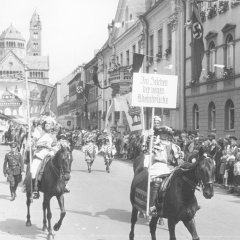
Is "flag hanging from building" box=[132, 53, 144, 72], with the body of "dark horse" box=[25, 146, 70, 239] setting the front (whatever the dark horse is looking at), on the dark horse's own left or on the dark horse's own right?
on the dark horse's own left

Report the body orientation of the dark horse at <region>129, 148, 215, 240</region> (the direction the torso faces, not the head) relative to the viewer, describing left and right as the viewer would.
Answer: facing the viewer and to the right of the viewer

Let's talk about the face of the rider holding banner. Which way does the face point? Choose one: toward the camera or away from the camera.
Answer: toward the camera

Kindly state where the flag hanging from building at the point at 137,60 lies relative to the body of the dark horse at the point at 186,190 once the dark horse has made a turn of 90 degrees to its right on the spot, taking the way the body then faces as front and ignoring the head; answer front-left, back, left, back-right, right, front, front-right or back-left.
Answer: back-right

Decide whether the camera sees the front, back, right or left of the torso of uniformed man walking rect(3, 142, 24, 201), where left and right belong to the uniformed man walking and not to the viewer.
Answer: front

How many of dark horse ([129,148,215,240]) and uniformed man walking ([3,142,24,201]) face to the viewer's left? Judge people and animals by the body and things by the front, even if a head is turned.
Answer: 0

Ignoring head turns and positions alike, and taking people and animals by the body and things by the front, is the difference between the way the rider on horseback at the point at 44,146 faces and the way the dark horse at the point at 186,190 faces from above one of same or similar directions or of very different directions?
same or similar directions

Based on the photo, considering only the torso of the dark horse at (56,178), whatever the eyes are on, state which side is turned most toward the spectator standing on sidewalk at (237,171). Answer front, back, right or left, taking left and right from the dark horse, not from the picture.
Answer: left

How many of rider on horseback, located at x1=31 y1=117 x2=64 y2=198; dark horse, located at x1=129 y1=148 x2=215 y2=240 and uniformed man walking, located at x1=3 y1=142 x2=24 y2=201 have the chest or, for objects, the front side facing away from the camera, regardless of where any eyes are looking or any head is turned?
0

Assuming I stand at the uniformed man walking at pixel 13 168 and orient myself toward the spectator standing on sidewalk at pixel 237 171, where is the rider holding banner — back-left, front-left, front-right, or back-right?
front-right
